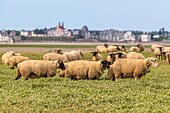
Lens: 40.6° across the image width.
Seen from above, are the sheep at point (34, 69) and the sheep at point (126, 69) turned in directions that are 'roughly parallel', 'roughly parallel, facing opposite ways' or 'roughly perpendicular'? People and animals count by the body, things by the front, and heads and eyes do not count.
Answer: roughly parallel

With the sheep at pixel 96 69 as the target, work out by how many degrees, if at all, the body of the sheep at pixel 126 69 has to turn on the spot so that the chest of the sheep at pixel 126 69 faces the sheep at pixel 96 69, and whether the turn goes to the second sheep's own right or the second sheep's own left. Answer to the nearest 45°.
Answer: approximately 180°

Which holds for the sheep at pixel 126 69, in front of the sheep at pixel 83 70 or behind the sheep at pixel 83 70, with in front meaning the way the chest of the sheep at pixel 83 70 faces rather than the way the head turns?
in front

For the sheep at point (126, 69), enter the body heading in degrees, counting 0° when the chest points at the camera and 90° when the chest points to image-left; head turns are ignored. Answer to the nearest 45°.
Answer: approximately 270°

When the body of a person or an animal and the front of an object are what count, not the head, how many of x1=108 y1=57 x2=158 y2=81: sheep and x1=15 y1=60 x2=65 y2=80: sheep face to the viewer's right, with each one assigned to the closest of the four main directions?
2

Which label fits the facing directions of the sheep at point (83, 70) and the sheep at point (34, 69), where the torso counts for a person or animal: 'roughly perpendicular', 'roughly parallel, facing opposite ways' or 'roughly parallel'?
roughly parallel

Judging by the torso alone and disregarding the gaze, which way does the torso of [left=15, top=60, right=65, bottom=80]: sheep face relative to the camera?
to the viewer's right

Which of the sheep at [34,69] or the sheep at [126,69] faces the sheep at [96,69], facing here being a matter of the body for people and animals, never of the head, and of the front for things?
the sheep at [34,69]

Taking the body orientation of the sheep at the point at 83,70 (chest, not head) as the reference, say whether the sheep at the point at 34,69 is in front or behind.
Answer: behind

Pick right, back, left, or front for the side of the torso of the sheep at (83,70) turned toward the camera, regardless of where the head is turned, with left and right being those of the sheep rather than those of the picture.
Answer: right

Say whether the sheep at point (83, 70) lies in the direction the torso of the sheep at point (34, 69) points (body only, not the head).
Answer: yes

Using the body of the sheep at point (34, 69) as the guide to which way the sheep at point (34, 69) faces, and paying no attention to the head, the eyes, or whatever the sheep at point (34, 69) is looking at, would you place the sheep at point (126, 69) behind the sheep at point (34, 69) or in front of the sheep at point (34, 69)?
in front
